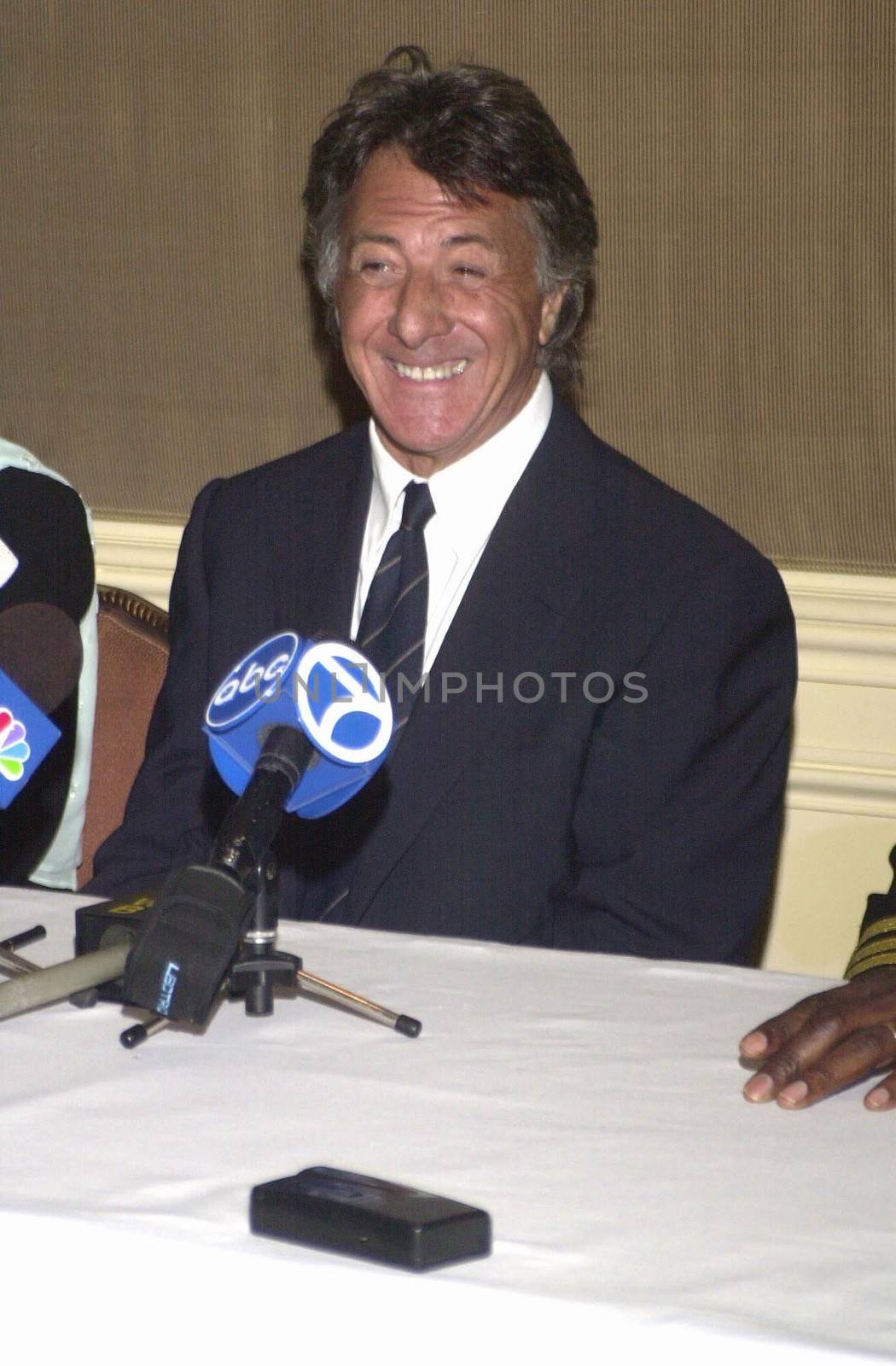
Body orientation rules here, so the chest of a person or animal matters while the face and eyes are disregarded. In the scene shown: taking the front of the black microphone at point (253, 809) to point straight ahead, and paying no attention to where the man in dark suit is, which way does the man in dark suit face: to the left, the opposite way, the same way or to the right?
the opposite way

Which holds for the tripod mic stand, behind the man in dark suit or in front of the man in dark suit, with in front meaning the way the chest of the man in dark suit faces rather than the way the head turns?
in front

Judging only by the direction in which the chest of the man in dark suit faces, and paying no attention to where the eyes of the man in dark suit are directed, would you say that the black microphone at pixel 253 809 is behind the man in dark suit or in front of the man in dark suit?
in front

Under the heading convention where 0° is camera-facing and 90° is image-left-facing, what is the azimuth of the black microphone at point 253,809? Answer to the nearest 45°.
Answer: approximately 225°
